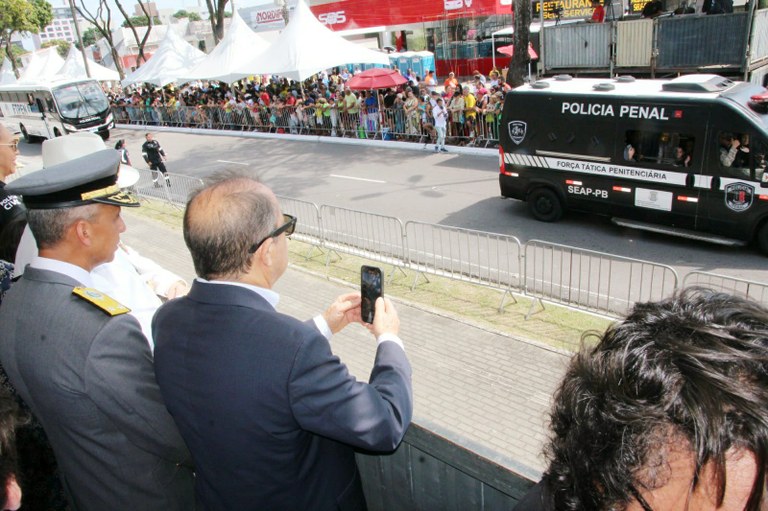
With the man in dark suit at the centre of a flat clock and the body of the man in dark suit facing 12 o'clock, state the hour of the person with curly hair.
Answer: The person with curly hair is roughly at 3 o'clock from the man in dark suit.

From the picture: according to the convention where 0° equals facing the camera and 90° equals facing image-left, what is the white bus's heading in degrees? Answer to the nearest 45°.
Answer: approximately 315°

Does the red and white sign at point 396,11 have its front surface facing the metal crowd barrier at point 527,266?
yes

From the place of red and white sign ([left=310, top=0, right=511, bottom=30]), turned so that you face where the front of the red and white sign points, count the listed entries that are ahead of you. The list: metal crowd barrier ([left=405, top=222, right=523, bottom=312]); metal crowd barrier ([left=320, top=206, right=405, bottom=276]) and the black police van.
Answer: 3

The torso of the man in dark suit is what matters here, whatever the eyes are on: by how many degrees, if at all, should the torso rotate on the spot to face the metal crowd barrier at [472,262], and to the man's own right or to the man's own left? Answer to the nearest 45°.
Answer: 0° — they already face it

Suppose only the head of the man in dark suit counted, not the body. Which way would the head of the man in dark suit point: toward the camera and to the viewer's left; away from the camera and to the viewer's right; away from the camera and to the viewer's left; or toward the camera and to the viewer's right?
away from the camera and to the viewer's right

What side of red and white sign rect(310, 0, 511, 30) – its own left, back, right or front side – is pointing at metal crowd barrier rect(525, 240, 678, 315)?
front

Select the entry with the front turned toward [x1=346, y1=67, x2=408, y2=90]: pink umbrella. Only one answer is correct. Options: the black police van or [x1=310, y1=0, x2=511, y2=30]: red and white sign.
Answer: the red and white sign

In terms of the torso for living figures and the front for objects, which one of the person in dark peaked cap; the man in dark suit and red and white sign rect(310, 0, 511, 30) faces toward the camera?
the red and white sign

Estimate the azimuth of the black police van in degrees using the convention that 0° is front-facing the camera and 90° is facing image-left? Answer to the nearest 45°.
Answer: approximately 315°

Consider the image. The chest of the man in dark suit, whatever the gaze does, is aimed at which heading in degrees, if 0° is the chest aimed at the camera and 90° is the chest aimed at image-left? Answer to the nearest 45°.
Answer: approximately 225°

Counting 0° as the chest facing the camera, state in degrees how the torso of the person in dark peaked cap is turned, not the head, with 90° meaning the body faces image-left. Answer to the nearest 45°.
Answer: approximately 225°

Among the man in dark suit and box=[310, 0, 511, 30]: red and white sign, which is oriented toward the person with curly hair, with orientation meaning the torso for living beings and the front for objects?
the red and white sign

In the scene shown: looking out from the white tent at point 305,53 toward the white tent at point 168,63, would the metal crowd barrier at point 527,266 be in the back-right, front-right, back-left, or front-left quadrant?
back-left

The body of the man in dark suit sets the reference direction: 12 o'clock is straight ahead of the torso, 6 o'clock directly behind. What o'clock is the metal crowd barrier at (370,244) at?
The metal crowd barrier is roughly at 11 o'clock from the man in dark suit.
